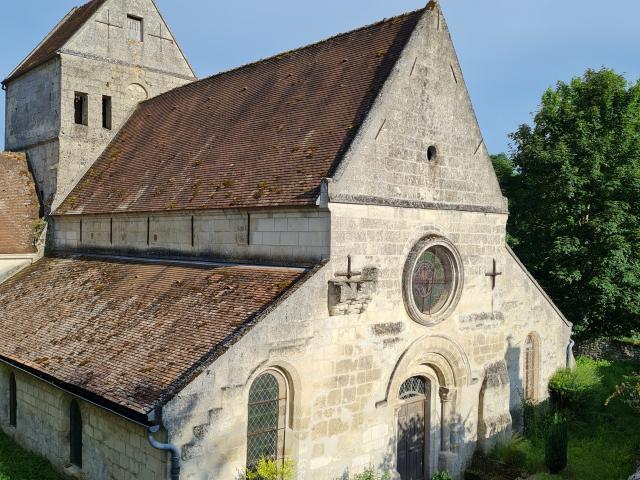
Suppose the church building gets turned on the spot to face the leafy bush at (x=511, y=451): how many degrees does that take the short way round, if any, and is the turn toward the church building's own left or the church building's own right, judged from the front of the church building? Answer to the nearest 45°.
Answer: approximately 45° to the church building's own left

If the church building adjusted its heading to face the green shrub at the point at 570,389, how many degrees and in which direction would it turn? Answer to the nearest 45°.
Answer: approximately 90° to its left

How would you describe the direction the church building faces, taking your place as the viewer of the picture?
facing the viewer and to the right of the viewer

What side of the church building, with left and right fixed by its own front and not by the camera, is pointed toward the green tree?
left
